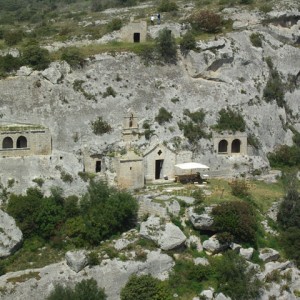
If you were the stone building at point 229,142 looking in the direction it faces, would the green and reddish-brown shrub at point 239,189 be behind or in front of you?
in front

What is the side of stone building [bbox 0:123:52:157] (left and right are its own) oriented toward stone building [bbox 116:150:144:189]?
left

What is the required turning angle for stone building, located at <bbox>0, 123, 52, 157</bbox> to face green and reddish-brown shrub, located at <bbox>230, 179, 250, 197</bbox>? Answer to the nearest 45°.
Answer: approximately 90° to its left

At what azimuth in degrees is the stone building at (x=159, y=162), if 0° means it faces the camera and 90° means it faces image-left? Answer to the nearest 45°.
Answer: approximately 0°

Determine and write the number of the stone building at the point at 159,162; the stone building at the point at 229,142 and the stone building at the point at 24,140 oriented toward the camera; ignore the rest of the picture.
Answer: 3

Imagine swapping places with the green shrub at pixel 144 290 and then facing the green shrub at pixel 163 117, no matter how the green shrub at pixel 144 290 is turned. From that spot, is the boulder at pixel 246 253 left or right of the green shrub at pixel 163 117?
right

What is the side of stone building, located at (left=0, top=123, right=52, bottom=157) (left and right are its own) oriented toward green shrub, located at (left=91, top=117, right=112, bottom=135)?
left

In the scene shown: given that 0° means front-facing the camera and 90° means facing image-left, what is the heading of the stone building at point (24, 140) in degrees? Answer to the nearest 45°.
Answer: approximately 0°

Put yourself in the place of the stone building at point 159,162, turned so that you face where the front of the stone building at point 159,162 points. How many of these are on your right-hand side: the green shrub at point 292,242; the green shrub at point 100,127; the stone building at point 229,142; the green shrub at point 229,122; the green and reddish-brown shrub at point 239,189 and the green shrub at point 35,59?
2

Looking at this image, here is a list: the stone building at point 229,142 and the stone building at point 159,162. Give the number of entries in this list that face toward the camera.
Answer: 2

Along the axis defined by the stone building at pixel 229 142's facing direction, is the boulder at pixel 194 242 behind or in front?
in front
